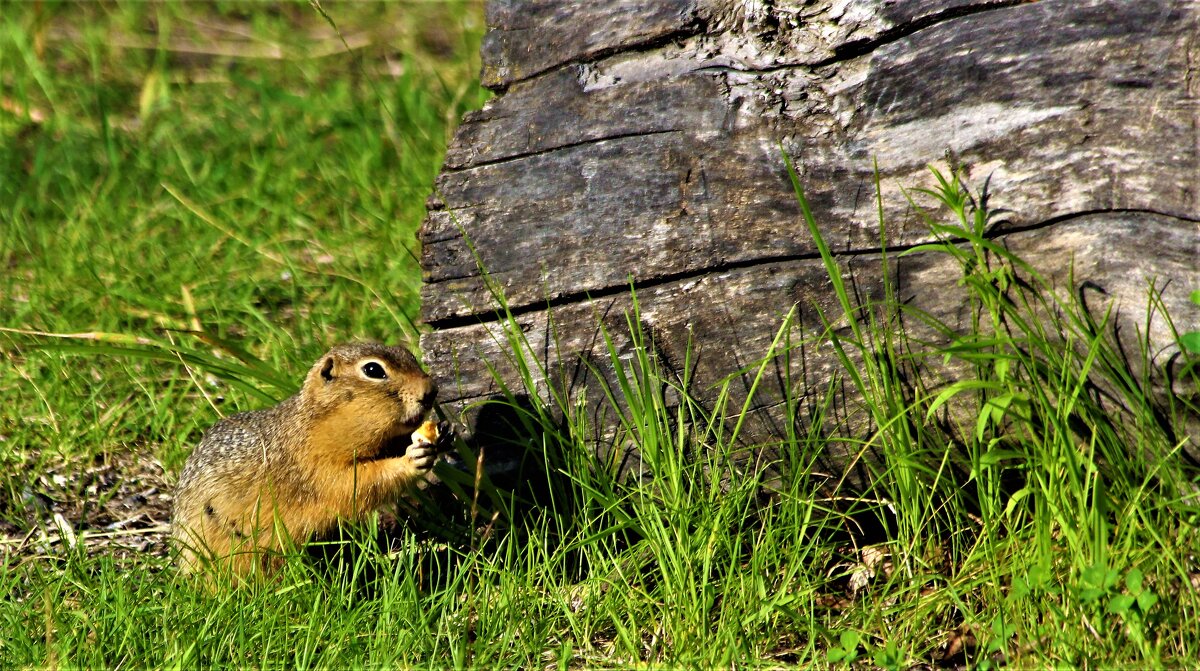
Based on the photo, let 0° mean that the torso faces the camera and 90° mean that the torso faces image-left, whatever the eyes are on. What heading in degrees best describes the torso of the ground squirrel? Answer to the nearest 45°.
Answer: approximately 270°

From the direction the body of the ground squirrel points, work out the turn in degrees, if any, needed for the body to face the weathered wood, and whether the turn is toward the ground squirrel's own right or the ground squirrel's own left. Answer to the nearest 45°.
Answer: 0° — it already faces it
